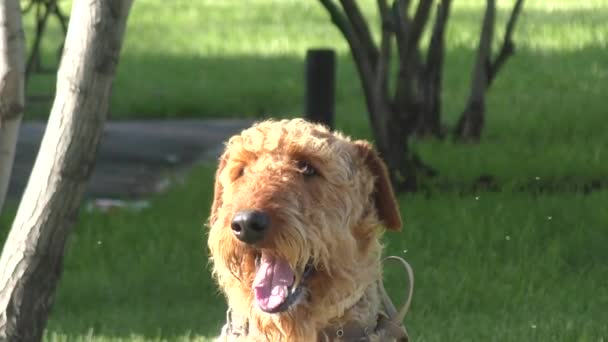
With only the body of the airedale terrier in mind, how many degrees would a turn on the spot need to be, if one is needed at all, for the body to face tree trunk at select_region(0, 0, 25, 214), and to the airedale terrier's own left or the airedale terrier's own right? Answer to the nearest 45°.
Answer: approximately 90° to the airedale terrier's own right

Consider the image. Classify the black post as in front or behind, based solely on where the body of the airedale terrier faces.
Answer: behind

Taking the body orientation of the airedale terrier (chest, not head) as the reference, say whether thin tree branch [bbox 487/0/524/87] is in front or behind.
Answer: behind

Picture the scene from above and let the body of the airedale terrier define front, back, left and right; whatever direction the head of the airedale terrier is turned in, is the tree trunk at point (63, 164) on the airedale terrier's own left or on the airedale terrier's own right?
on the airedale terrier's own right

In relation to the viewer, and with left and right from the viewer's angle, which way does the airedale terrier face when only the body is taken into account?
facing the viewer and to the left of the viewer

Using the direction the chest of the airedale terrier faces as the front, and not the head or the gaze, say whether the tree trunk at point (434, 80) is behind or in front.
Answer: behind

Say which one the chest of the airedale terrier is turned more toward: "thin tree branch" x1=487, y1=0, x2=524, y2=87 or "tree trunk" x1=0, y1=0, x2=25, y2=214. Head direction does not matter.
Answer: the tree trunk

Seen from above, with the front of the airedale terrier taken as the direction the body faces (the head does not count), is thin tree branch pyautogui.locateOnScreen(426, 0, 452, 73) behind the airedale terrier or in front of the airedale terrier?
behind
